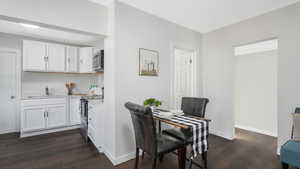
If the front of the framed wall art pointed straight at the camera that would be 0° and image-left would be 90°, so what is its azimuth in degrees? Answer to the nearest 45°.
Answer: approximately 315°

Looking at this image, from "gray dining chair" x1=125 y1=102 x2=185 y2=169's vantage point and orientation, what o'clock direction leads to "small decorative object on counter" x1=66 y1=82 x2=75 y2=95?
The small decorative object on counter is roughly at 9 o'clock from the gray dining chair.

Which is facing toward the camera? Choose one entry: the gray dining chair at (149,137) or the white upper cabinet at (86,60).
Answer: the white upper cabinet

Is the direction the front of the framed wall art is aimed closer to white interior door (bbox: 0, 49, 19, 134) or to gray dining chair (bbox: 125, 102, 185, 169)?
the gray dining chair

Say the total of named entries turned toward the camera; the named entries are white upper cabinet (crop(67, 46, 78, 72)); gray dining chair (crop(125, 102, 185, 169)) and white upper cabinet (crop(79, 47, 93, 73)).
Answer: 2

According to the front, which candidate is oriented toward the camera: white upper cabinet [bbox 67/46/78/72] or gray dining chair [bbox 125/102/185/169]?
the white upper cabinet

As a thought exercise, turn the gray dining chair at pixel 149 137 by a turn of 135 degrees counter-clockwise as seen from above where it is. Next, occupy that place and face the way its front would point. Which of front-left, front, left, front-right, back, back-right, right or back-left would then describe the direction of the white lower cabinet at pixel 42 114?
front-right

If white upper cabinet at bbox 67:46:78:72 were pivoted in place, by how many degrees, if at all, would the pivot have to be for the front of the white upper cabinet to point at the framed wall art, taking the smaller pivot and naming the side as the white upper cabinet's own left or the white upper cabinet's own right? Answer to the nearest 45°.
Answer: approximately 45° to the white upper cabinet's own left

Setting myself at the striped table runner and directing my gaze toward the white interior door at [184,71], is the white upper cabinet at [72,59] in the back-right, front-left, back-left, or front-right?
front-left

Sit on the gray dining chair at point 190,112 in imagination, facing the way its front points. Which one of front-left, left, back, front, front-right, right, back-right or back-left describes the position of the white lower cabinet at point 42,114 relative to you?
front-right

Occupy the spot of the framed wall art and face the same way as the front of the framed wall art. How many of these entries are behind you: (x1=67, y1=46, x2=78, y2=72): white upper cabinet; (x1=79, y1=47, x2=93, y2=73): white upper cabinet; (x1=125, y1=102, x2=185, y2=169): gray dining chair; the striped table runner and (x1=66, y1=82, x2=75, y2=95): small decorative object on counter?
3

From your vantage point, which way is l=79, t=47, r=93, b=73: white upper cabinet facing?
toward the camera

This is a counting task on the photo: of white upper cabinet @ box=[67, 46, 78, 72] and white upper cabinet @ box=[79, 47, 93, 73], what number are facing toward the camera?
2

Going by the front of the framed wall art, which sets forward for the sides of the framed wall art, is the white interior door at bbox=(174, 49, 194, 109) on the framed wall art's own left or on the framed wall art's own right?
on the framed wall art's own left

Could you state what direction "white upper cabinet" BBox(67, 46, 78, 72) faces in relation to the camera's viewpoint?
facing the viewer

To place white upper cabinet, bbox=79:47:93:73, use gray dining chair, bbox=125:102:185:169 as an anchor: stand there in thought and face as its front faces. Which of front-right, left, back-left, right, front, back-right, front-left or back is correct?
left

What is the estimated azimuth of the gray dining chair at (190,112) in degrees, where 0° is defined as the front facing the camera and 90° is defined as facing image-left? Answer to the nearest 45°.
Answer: approximately 45°

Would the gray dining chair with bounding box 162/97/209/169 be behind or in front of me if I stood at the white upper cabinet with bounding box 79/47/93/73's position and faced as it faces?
in front

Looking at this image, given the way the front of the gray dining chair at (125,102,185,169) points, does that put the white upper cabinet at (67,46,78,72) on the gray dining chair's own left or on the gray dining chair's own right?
on the gray dining chair's own left

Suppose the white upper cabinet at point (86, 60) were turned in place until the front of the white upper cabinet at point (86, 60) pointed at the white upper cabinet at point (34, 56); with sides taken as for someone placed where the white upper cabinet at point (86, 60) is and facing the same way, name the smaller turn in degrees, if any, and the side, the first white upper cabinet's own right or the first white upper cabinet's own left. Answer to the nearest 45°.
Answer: approximately 90° to the first white upper cabinet's own right
